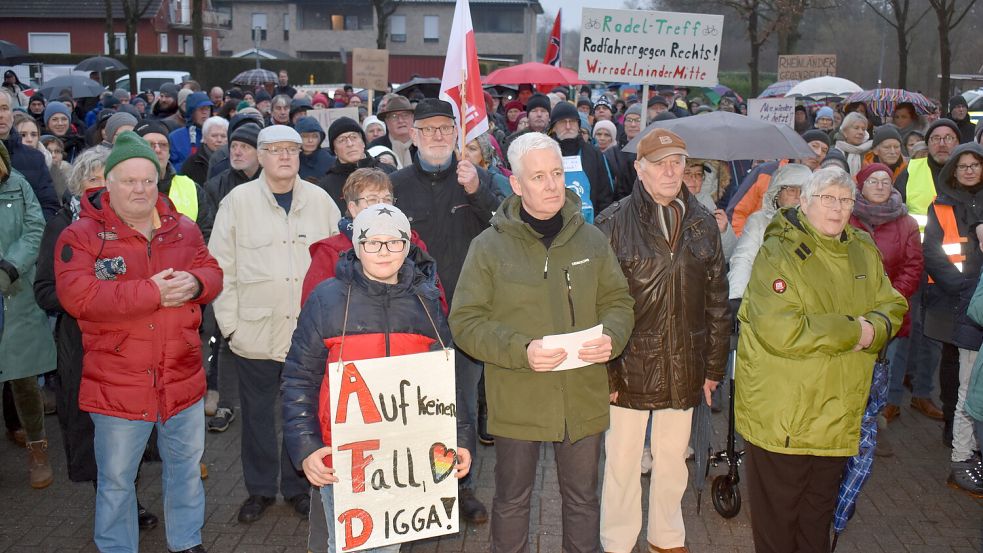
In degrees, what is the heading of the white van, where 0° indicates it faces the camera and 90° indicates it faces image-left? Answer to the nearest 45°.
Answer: approximately 90°

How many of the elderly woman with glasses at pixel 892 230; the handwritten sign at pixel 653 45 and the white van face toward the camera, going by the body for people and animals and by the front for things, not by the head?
2

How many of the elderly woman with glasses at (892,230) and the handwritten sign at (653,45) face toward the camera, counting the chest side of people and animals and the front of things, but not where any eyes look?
2

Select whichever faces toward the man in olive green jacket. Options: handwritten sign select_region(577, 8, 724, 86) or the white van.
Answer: the handwritten sign

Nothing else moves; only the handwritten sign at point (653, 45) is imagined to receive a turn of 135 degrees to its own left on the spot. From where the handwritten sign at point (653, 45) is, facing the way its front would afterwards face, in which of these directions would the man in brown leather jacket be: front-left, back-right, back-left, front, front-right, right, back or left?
back-right

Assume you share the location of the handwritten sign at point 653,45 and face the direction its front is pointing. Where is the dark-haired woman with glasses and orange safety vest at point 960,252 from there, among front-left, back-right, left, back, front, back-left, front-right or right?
front-left

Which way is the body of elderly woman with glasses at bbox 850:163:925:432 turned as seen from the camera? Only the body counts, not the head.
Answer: toward the camera
